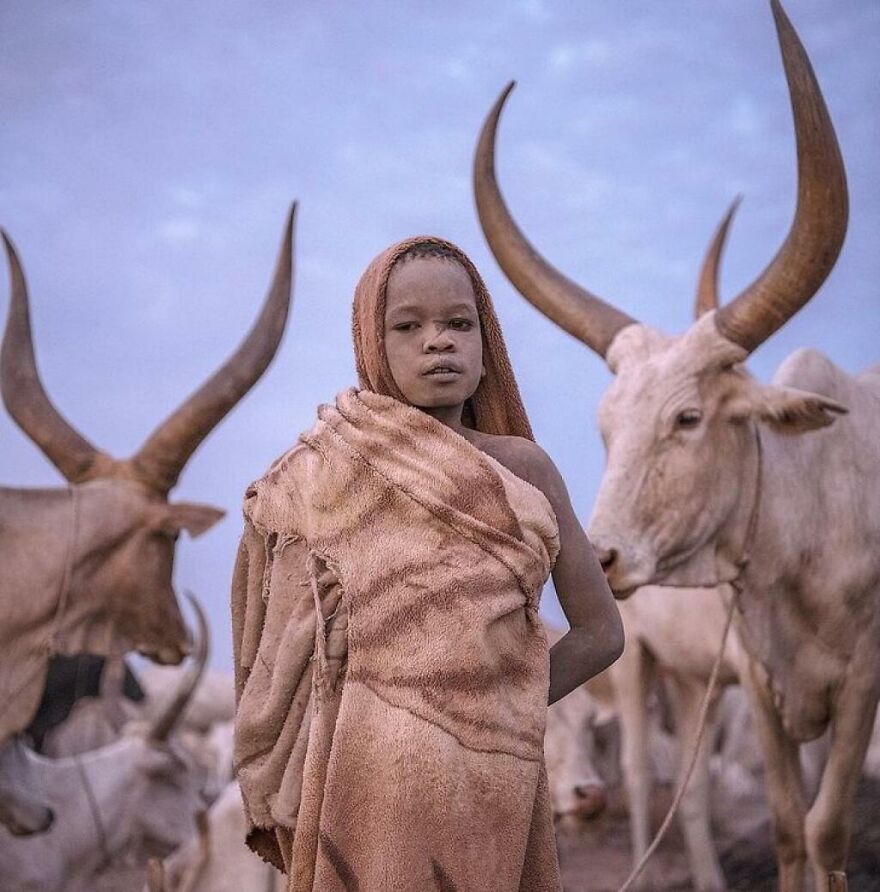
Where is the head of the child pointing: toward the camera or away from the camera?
toward the camera

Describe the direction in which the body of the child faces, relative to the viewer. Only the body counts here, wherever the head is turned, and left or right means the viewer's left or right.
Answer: facing the viewer

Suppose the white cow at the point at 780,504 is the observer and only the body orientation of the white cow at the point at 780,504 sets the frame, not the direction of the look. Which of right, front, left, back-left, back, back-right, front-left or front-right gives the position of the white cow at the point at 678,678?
back-right
